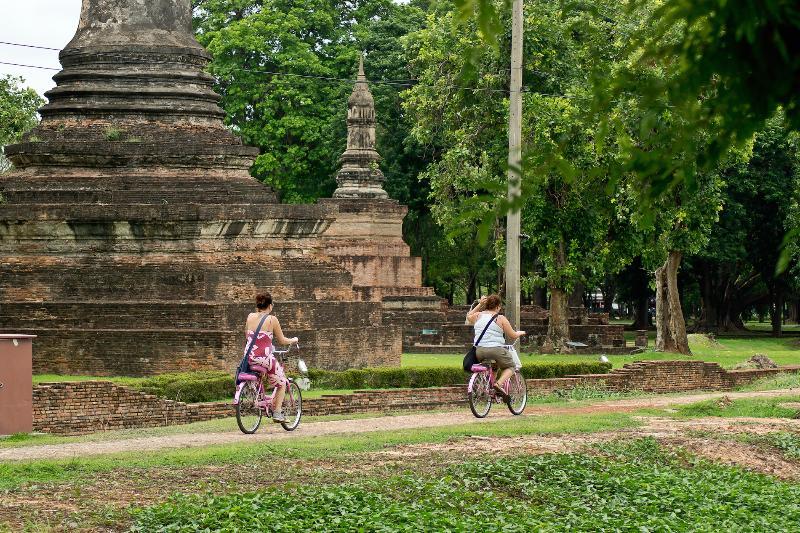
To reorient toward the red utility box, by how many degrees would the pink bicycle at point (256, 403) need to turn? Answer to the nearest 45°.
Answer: approximately 135° to its left

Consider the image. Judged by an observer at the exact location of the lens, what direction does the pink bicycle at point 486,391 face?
facing away from the viewer and to the right of the viewer

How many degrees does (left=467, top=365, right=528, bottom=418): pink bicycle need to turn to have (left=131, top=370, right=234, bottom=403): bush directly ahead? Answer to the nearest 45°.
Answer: approximately 135° to its left

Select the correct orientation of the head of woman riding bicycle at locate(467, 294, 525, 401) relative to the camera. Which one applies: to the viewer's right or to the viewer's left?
to the viewer's right

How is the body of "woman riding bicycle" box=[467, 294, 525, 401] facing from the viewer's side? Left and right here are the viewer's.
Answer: facing away from the viewer and to the right of the viewer

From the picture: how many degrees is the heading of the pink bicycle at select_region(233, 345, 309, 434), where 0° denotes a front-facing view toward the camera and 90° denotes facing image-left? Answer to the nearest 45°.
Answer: approximately 225°

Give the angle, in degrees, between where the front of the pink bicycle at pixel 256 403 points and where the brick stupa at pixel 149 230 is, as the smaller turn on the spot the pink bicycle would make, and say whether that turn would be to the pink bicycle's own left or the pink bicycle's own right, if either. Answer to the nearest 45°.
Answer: approximately 45° to the pink bicycle's own left

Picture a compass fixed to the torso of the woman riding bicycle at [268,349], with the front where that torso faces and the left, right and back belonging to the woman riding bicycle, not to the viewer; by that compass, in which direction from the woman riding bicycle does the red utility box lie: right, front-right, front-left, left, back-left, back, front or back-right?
back-left

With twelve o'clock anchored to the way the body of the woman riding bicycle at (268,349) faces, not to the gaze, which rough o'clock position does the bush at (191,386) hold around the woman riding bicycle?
The bush is roughly at 10 o'clock from the woman riding bicycle.

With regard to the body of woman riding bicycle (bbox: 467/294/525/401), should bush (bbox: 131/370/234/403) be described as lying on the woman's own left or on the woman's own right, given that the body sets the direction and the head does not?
on the woman's own left

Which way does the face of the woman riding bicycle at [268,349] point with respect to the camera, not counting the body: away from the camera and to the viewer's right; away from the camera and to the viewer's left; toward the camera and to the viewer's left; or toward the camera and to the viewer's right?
away from the camera and to the viewer's right

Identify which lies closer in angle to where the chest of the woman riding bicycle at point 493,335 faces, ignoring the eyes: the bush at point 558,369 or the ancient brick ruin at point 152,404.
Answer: the bush

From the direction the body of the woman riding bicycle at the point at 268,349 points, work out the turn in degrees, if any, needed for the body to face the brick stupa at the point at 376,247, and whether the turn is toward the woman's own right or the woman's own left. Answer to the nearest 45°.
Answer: approximately 45° to the woman's own left
